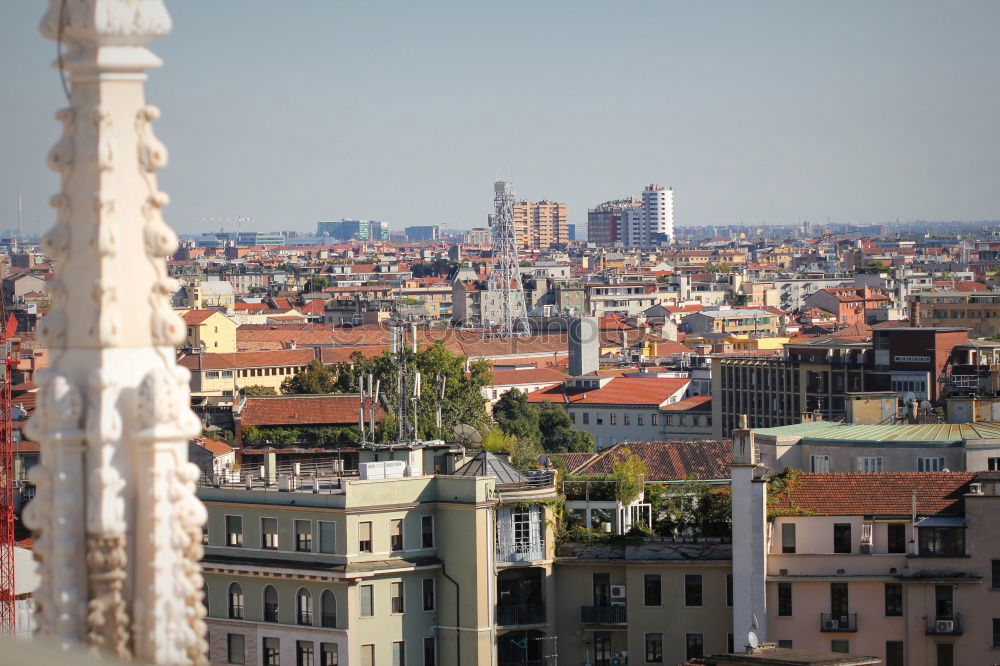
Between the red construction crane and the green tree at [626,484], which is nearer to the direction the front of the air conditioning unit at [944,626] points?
the red construction crane

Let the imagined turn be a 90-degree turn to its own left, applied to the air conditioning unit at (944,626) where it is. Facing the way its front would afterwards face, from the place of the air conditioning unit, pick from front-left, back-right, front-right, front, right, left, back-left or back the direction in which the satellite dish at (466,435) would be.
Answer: back-left

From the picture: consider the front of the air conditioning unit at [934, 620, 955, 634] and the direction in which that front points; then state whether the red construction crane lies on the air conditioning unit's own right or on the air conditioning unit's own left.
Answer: on the air conditioning unit's own right

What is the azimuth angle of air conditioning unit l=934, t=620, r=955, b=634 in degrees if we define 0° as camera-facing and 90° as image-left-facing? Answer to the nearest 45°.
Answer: approximately 0°

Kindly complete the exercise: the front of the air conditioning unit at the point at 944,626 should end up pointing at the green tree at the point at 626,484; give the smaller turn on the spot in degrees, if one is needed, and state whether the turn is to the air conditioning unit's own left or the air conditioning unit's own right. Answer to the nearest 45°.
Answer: approximately 135° to the air conditioning unit's own right
